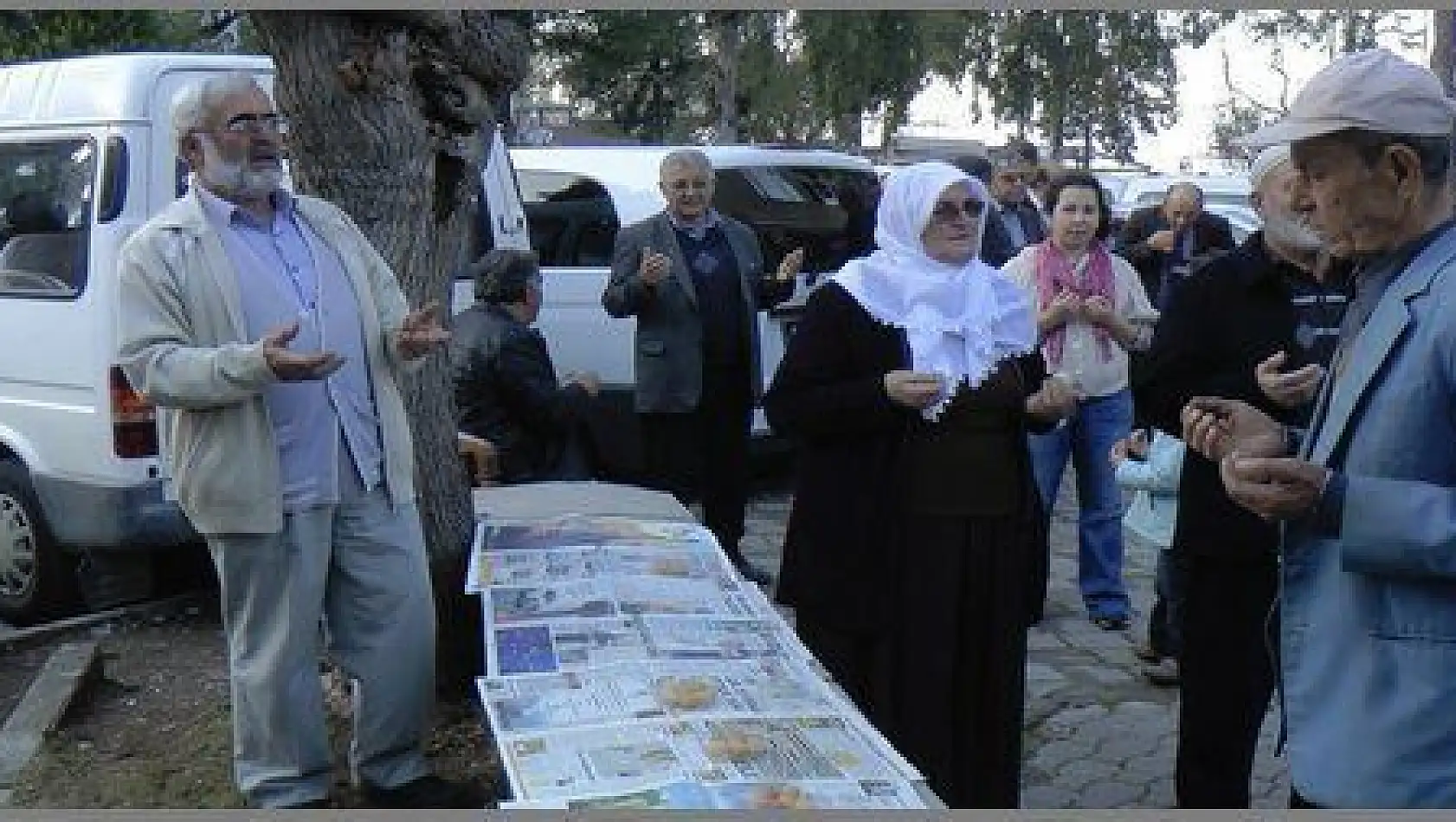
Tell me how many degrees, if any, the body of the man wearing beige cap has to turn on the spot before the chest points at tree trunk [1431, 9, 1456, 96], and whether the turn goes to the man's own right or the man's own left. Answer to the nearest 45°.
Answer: approximately 90° to the man's own right

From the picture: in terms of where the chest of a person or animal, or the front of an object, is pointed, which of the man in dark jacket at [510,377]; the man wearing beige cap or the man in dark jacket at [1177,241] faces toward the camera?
the man in dark jacket at [1177,241]

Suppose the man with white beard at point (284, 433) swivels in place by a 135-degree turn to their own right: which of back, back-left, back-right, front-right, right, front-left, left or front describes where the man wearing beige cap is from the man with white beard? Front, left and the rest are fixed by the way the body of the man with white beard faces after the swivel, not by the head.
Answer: back-left

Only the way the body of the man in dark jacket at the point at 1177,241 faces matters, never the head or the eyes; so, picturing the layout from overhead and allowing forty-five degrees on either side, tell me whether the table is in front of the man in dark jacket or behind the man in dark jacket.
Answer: in front

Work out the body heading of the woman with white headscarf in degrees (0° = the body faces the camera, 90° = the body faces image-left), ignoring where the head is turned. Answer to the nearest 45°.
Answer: approximately 315°

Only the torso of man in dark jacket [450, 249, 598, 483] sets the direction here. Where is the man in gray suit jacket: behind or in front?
in front

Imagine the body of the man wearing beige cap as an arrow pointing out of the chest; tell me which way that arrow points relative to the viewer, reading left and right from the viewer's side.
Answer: facing to the left of the viewer

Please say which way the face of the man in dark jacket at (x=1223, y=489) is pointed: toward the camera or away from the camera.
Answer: toward the camera

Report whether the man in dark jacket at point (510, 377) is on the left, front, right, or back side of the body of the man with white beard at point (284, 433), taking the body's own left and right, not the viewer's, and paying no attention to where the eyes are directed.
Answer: left

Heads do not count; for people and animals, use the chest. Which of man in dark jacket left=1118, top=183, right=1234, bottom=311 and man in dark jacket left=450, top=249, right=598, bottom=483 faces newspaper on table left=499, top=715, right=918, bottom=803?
man in dark jacket left=1118, top=183, right=1234, bottom=311

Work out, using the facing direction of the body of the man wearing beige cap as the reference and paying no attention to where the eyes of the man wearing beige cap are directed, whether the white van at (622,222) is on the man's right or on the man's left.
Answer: on the man's right

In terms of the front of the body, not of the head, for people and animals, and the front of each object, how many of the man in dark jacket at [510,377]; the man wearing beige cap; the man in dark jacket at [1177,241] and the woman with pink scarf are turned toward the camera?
2

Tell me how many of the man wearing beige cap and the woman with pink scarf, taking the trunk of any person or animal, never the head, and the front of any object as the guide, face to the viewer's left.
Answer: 1

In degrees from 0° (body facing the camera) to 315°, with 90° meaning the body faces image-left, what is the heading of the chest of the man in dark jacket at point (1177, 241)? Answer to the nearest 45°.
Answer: approximately 0°

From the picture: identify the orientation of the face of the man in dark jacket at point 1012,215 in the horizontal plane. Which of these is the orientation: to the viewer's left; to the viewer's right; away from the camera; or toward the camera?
toward the camera

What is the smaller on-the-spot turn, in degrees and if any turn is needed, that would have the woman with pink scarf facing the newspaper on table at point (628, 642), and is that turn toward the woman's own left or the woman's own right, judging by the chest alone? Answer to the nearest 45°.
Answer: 0° — they already face it

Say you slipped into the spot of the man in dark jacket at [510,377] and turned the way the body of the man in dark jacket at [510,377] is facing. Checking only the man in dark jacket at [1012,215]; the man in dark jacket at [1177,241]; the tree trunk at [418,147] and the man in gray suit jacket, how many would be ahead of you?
3

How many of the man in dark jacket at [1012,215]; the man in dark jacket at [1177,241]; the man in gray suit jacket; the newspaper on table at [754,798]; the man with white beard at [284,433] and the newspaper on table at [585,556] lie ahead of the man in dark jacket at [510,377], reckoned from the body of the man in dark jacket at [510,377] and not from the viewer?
3

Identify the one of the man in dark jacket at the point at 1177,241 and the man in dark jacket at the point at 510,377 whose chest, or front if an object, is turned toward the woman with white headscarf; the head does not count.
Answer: the man in dark jacket at the point at 1177,241

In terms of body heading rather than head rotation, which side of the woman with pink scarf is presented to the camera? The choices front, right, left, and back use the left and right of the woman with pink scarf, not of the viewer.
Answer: front
